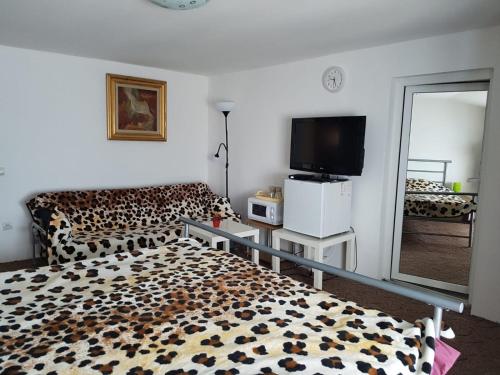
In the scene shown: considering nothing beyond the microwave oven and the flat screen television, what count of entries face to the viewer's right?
0

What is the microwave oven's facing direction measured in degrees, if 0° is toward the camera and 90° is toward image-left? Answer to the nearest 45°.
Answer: approximately 45°

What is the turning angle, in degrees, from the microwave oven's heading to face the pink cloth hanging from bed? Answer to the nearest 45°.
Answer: approximately 45° to its left

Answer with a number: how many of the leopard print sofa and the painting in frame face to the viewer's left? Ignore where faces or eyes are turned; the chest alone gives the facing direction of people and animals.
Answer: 0

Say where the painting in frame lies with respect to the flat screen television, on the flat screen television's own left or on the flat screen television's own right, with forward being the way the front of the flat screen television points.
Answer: on the flat screen television's own right

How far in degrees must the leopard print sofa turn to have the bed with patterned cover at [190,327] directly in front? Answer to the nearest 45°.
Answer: approximately 45° to its right

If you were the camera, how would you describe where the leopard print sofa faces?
facing the viewer and to the right of the viewer
